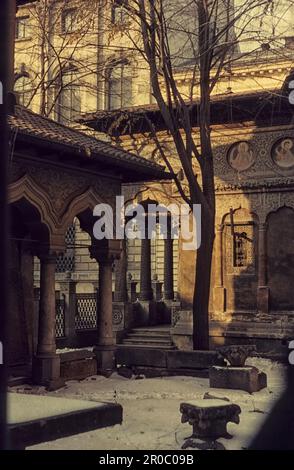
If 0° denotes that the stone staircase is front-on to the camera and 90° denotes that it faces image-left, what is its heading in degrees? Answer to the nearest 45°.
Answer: approximately 0°

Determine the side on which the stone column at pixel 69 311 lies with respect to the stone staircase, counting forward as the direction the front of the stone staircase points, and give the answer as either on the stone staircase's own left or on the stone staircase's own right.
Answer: on the stone staircase's own right

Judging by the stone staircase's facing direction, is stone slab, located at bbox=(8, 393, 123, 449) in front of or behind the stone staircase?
in front

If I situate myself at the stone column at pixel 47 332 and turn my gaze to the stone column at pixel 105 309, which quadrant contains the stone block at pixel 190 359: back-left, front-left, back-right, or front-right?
front-right

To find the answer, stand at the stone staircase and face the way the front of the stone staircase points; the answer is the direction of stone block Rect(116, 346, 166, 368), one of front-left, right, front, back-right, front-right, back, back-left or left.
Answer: front

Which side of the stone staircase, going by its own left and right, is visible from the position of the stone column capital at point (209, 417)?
front

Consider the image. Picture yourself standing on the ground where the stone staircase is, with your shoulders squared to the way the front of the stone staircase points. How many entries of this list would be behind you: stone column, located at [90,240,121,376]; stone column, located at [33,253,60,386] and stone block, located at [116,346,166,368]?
0

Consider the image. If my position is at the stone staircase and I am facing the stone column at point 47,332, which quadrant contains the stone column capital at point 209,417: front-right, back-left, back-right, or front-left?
front-left

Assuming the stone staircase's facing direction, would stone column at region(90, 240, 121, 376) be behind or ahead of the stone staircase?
ahead

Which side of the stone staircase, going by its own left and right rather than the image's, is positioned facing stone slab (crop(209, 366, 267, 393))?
front

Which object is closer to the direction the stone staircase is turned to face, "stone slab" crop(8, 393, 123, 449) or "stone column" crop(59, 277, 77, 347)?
the stone slab

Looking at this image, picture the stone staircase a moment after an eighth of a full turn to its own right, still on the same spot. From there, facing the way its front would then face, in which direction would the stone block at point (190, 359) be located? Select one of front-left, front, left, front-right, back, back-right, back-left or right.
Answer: front-left
